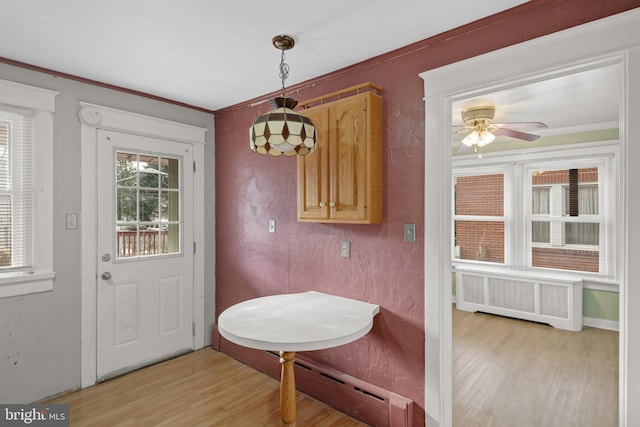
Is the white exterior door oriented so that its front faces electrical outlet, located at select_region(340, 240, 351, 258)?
yes

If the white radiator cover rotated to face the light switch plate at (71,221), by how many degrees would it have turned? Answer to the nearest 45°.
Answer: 0° — it already faces it

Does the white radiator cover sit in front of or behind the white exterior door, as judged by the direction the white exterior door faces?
in front

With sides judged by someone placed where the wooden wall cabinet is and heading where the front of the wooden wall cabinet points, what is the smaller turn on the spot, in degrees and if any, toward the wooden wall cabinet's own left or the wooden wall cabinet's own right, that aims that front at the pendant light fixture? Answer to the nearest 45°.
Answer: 0° — it already faces it

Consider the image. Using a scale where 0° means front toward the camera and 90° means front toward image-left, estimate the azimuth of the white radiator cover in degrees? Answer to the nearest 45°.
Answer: approximately 45°

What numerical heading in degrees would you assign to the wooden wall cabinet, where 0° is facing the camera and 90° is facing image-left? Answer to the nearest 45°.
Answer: approximately 45°

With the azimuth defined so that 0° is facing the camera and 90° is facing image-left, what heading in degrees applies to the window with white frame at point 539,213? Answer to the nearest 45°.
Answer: approximately 45°

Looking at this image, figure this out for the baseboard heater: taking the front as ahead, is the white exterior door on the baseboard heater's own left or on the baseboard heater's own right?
on the baseboard heater's own right

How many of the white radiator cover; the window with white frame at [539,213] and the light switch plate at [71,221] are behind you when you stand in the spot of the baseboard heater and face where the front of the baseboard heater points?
2

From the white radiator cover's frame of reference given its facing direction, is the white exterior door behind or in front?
in front
